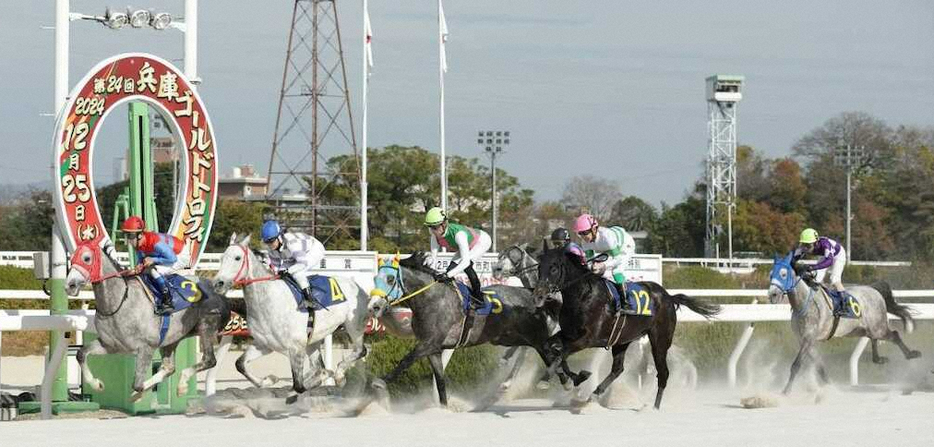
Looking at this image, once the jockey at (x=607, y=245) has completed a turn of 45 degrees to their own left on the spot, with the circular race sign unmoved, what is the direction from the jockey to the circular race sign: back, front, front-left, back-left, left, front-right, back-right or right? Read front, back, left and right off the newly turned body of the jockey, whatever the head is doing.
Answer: right

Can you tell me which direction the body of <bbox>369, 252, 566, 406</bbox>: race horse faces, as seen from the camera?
to the viewer's left

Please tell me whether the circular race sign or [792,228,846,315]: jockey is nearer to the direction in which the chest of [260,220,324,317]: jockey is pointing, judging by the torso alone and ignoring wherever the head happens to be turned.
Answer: the circular race sign

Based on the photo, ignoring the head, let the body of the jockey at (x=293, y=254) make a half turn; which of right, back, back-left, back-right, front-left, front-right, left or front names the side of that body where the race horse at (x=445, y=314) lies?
front-right

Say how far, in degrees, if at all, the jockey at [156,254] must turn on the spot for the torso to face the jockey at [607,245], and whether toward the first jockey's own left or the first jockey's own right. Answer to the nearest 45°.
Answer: approximately 135° to the first jockey's own left

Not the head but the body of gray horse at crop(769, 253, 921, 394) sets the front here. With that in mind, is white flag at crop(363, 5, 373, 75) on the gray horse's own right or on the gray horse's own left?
on the gray horse's own right

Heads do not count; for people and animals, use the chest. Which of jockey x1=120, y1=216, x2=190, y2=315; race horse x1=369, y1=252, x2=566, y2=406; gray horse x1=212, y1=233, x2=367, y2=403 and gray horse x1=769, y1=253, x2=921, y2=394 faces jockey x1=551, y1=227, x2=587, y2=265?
gray horse x1=769, y1=253, x2=921, y2=394

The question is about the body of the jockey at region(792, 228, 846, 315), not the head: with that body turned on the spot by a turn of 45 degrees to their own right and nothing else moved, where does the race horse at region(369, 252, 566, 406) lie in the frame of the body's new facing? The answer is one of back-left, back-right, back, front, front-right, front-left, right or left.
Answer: front-left

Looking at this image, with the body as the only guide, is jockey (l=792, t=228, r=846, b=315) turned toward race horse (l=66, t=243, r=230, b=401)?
yes

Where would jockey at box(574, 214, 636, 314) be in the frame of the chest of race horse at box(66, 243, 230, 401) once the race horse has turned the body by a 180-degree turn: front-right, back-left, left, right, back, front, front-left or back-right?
front-right

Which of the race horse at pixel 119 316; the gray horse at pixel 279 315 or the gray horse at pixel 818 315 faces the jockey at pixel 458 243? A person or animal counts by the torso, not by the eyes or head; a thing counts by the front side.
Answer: the gray horse at pixel 818 315

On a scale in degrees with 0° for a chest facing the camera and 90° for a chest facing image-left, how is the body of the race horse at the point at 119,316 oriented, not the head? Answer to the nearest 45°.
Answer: approximately 45°

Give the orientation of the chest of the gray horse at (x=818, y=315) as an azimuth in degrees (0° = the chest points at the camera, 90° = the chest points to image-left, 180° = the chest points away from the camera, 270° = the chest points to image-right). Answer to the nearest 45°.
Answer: approximately 45°

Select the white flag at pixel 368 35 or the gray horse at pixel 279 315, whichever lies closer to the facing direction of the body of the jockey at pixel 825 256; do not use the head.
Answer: the gray horse
